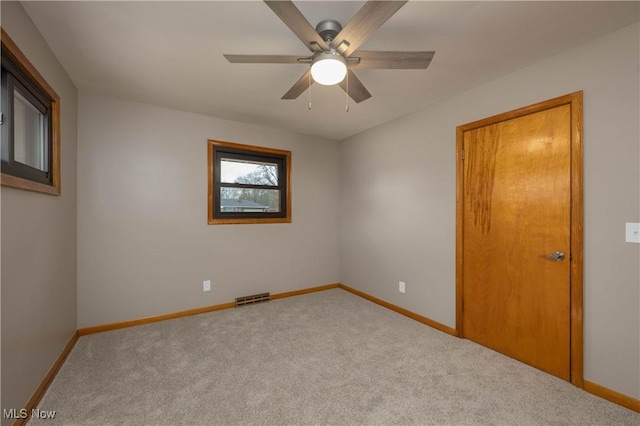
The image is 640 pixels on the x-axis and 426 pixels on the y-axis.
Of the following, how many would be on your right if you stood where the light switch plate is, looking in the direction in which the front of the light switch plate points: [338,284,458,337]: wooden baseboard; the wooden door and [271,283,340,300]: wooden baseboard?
3

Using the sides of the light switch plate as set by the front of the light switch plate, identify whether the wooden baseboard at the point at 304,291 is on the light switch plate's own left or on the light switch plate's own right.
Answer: on the light switch plate's own right

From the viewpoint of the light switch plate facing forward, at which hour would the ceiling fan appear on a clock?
The ceiling fan is roughly at 1 o'clock from the light switch plate.

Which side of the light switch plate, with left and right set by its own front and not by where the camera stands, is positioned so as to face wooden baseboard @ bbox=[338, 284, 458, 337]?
right

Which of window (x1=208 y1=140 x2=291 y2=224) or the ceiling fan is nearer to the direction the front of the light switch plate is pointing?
the ceiling fan

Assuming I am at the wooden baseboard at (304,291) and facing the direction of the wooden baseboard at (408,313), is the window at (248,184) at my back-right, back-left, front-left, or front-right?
back-right

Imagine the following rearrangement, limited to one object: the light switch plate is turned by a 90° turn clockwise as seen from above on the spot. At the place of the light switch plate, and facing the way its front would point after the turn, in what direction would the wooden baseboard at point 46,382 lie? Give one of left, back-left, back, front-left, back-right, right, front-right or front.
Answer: front-left

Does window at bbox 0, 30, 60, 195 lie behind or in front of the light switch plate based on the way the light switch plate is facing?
in front

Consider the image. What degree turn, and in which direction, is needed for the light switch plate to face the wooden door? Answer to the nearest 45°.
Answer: approximately 90° to its right
